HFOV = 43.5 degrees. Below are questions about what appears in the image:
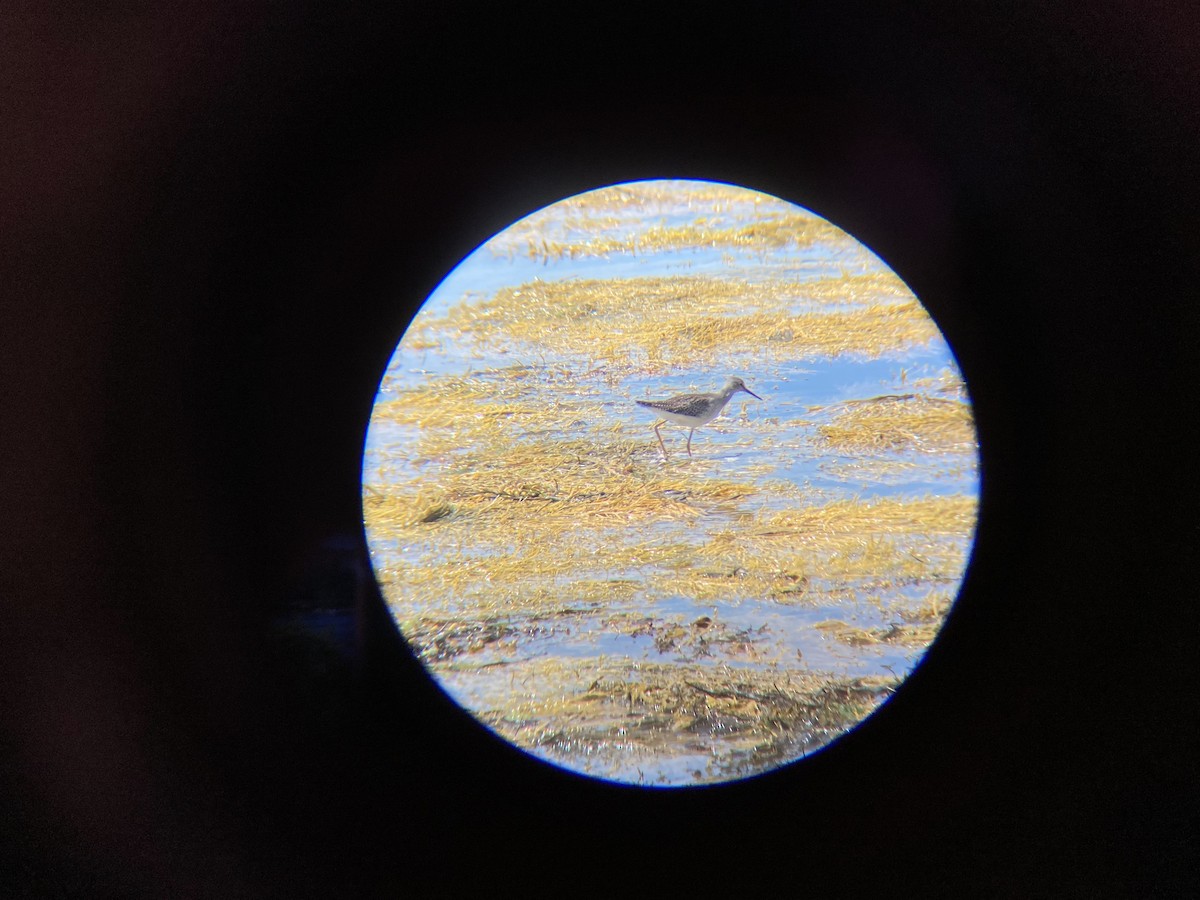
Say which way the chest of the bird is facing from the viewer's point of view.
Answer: to the viewer's right

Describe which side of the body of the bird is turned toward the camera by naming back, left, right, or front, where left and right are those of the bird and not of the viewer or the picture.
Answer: right
